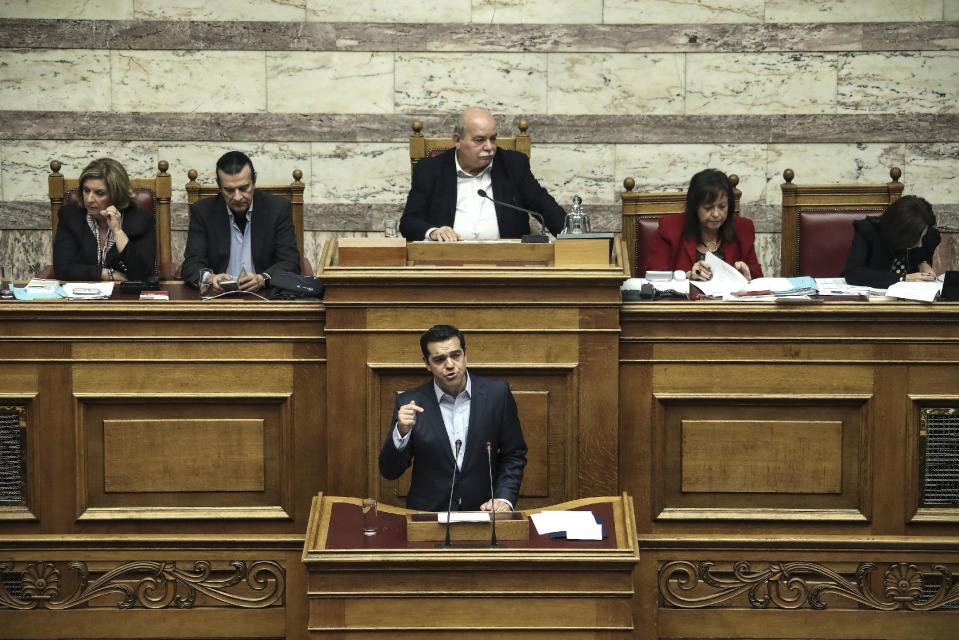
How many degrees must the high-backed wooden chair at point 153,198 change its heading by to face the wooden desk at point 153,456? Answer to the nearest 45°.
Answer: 0° — it already faces it

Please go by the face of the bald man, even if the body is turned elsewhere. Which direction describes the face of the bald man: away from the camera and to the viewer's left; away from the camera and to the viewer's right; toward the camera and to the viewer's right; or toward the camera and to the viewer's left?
toward the camera and to the viewer's right

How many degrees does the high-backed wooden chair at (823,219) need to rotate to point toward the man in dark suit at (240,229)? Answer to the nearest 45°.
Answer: approximately 45° to its right

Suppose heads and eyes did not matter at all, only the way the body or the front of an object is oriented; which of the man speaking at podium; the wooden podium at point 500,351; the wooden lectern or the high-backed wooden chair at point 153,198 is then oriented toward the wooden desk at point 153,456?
the high-backed wooden chair

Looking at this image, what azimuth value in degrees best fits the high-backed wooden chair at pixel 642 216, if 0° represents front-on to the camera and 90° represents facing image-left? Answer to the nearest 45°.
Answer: approximately 0°

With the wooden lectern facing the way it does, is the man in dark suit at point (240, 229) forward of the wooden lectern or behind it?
behind

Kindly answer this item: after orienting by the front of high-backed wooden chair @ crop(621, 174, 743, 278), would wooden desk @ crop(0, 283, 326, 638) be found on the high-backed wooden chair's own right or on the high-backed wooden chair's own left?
on the high-backed wooden chair's own right
